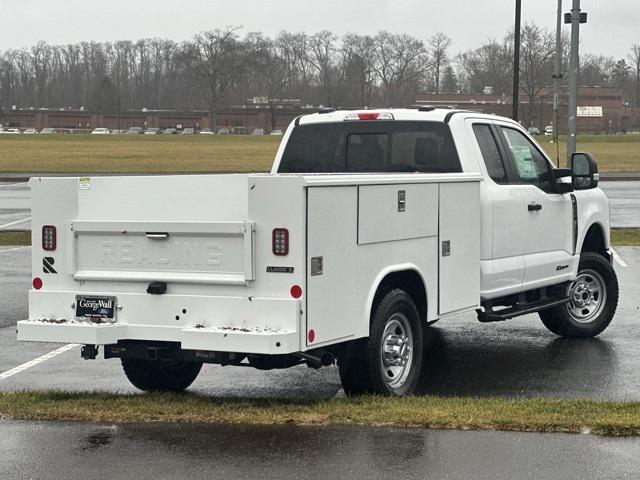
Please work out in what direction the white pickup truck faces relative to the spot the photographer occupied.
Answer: facing away from the viewer and to the right of the viewer

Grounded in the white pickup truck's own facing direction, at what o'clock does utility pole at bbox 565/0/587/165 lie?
The utility pole is roughly at 11 o'clock from the white pickup truck.
